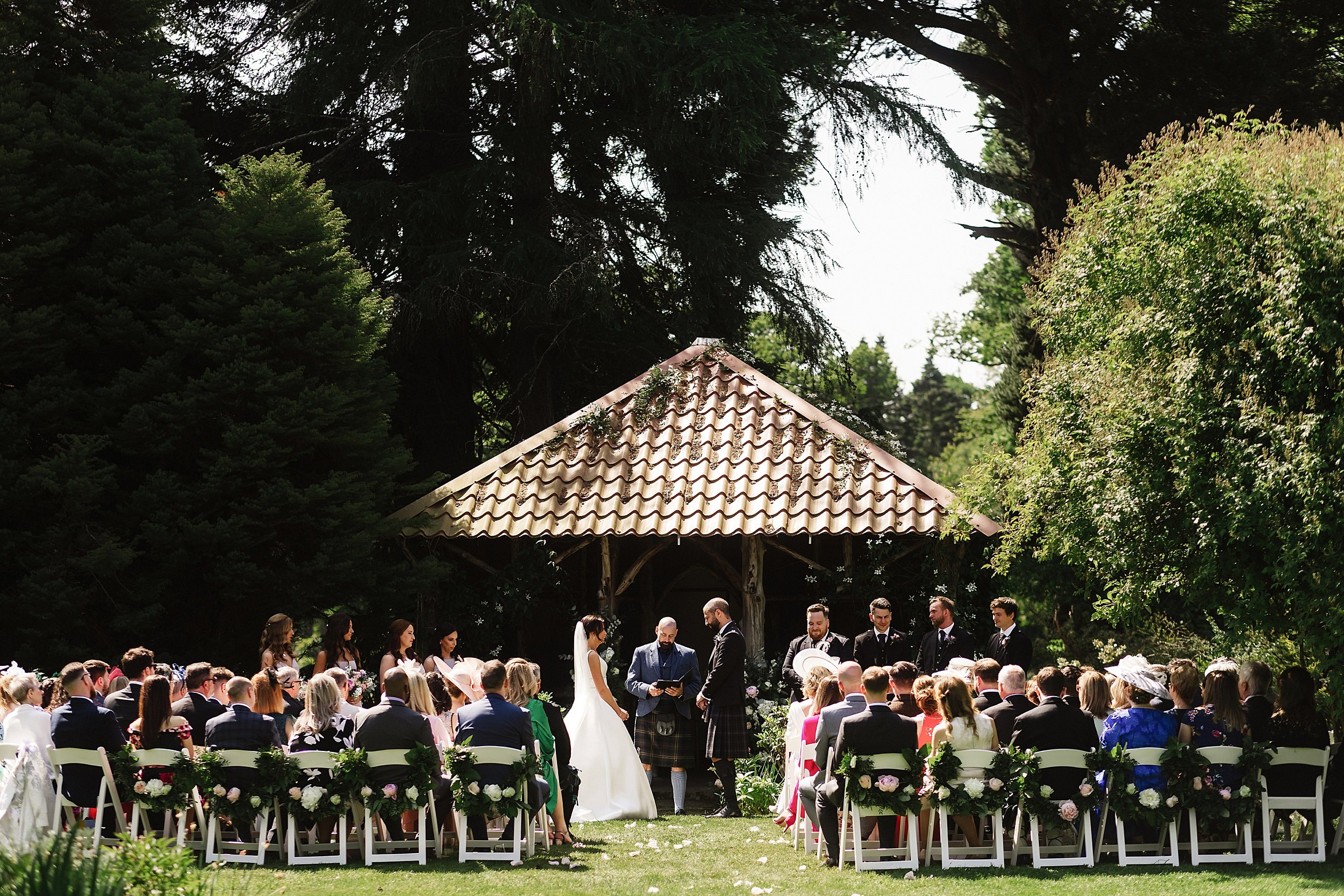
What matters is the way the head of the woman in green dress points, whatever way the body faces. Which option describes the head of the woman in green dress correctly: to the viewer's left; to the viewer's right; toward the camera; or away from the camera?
away from the camera

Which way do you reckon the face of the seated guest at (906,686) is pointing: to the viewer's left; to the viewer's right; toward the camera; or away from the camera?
away from the camera

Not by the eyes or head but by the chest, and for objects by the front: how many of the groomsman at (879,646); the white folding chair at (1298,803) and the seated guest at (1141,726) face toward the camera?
1

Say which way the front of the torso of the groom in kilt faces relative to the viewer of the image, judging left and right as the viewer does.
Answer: facing to the left of the viewer

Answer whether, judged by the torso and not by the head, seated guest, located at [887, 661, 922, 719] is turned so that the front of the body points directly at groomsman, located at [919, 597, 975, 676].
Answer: yes

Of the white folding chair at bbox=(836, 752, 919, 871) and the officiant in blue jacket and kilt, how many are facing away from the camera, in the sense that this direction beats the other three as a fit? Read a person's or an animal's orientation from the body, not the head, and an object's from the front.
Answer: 1

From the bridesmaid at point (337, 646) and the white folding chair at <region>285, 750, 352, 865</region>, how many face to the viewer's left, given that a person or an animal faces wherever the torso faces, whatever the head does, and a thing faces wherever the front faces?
0

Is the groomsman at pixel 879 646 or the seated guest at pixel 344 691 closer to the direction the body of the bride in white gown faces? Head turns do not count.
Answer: the groomsman

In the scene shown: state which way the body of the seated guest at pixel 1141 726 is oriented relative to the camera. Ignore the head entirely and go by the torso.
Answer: away from the camera
